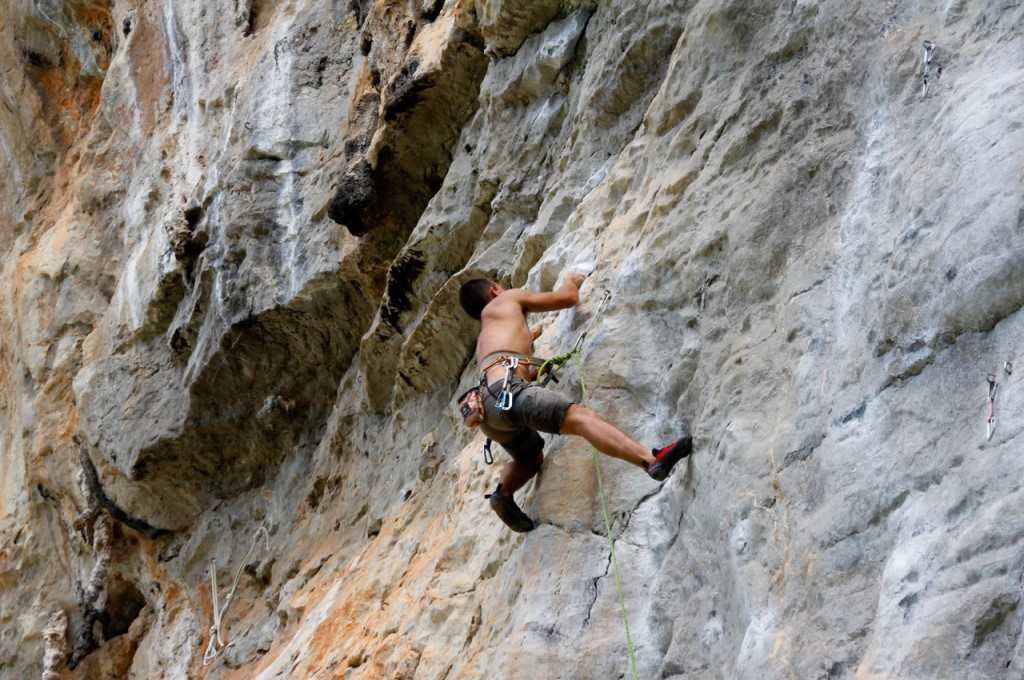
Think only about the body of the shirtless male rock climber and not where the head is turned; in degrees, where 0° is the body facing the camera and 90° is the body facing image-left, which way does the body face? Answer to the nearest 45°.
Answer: approximately 225°

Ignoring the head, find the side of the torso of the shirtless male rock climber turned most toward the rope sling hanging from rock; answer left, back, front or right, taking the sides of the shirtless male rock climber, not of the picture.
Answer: left
